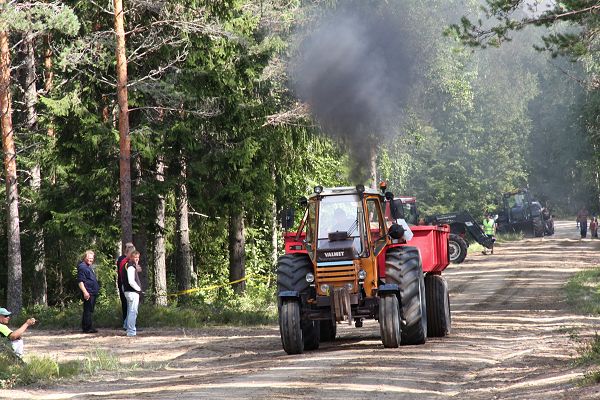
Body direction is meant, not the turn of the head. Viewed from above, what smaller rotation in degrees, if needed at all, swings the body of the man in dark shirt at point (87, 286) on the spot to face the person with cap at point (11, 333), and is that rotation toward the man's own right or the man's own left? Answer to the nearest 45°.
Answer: approximately 90° to the man's own right

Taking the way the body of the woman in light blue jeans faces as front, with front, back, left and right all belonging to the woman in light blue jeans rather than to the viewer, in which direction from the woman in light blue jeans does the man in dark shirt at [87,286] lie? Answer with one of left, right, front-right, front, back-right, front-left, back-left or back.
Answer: back-left

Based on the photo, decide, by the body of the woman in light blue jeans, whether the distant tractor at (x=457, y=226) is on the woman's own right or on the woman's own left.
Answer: on the woman's own left

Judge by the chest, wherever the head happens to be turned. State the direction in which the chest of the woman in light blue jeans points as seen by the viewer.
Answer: to the viewer's right

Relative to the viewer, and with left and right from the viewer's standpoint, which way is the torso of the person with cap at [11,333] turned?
facing to the right of the viewer
